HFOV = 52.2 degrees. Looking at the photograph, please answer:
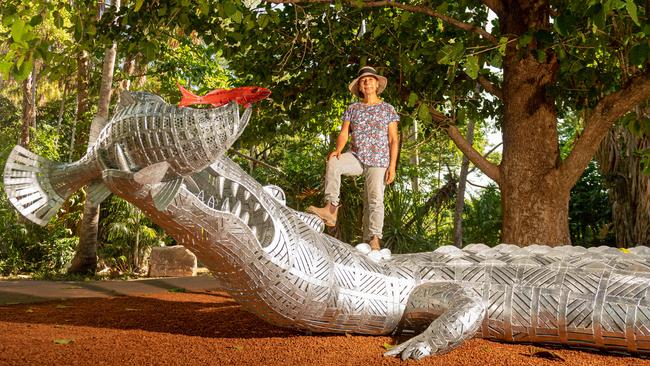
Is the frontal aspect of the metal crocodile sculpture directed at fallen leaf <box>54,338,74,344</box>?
yes

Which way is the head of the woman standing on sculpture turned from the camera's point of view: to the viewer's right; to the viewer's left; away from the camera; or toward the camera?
toward the camera

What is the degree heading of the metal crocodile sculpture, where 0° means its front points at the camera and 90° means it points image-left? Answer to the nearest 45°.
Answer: approximately 90°

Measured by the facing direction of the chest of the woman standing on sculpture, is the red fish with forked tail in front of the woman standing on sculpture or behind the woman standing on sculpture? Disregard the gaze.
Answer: in front

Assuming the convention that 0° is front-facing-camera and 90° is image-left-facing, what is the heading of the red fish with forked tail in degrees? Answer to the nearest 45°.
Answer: approximately 270°

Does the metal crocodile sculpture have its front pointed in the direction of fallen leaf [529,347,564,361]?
no

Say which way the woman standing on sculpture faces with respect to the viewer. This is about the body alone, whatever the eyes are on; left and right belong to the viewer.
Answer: facing the viewer

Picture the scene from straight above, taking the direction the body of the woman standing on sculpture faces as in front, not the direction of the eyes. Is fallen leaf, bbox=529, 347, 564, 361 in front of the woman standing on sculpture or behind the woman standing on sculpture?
in front

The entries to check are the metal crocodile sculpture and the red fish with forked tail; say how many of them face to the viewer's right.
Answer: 1

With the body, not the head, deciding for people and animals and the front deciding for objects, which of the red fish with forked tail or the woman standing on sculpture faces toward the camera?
the woman standing on sculpture

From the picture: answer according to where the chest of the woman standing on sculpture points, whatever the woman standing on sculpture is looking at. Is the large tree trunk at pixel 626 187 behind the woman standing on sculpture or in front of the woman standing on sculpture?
behind

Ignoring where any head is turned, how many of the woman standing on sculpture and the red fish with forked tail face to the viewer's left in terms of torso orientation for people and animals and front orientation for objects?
0

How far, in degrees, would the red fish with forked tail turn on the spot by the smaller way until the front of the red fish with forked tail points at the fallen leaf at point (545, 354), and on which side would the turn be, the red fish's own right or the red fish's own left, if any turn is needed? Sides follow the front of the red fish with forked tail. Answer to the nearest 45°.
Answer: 0° — it already faces it

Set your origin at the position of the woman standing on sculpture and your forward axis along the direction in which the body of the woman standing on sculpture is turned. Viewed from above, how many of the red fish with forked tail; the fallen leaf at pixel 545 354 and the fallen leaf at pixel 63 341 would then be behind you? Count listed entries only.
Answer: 0

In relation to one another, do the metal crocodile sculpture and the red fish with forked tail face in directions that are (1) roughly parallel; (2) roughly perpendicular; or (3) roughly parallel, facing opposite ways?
roughly parallel, facing opposite ways
